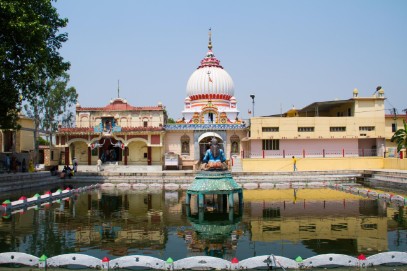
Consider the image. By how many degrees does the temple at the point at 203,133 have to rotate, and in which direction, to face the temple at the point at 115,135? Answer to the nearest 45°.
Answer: approximately 90° to its right

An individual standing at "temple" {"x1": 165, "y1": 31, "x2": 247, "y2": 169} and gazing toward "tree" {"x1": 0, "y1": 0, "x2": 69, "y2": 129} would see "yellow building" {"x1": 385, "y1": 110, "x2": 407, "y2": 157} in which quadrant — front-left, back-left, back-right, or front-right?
back-left

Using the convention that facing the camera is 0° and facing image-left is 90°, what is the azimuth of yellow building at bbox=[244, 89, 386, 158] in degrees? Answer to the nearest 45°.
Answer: approximately 0°

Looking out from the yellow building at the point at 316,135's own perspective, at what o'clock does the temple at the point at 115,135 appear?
The temple is roughly at 3 o'clock from the yellow building.

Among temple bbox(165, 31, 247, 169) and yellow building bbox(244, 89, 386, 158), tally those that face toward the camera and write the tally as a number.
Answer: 2

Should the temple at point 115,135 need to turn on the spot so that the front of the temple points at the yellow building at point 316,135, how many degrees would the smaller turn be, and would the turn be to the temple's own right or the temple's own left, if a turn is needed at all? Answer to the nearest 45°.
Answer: approximately 45° to the temple's own left

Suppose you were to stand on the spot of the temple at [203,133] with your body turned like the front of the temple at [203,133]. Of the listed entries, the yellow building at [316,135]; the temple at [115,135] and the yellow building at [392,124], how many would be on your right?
1

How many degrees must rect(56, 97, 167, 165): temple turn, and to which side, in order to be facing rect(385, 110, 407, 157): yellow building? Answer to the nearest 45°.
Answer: approximately 90° to its left

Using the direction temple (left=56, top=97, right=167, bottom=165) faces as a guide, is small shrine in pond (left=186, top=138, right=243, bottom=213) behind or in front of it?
in front

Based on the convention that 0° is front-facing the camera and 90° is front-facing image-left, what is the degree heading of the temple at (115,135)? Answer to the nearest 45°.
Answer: approximately 0°

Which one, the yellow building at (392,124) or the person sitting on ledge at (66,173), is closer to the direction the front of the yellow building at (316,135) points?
the person sitting on ledge

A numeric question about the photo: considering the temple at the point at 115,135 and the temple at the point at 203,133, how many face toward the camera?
2
